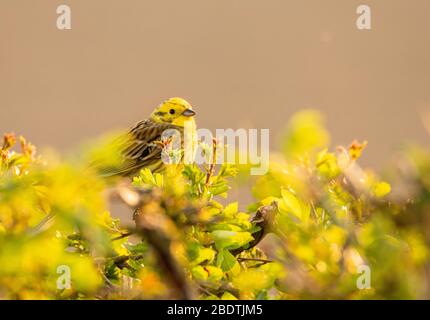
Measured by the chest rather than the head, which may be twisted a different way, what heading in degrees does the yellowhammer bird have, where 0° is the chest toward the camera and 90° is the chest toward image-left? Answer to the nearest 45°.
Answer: approximately 270°
